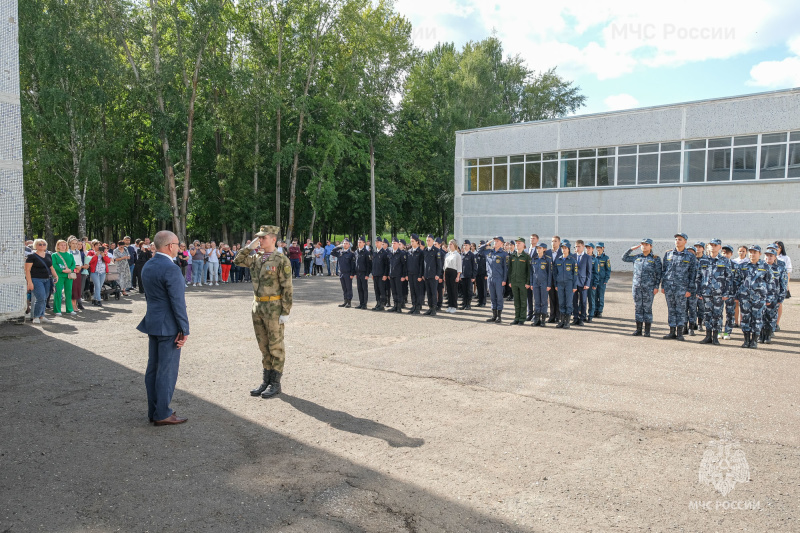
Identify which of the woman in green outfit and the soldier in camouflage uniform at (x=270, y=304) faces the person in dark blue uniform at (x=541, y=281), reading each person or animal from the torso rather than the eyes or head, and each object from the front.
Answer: the woman in green outfit

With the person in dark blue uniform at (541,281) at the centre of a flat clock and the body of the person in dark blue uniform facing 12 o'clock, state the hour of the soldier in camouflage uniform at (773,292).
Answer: The soldier in camouflage uniform is roughly at 8 o'clock from the person in dark blue uniform.

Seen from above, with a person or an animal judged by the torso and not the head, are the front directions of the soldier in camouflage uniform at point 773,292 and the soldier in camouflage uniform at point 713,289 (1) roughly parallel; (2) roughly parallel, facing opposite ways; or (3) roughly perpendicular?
roughly parallel

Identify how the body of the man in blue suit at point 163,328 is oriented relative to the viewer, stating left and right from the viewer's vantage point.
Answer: facing away from the viewer and to the right of the viewer

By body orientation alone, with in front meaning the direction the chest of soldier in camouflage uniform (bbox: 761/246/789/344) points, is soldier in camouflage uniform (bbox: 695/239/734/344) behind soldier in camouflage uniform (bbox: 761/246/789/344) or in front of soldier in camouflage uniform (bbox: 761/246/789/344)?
in front

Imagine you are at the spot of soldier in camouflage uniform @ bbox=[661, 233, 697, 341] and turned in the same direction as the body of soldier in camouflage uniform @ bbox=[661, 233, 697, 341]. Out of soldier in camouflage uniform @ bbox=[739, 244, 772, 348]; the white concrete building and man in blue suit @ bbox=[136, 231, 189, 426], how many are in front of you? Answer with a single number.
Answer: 1

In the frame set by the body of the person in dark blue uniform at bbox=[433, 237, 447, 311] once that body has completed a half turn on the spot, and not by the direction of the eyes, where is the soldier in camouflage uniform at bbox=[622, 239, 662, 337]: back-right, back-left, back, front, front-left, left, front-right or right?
right

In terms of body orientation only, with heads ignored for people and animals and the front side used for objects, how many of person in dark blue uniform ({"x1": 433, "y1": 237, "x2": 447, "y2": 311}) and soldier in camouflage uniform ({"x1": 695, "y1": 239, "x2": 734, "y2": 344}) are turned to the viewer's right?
0

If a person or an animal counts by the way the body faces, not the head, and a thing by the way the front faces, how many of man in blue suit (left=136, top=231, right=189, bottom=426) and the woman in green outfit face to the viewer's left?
0

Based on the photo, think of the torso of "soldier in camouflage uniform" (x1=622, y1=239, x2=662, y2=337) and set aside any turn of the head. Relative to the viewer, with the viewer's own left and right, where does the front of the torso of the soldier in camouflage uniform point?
facing the viewer and to the left of the viewer

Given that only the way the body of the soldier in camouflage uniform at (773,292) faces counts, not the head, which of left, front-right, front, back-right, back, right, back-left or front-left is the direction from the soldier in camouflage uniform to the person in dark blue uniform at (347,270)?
front-right

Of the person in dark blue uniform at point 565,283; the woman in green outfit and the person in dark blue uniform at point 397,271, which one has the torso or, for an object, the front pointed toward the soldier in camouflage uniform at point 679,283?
the woman in green outfit

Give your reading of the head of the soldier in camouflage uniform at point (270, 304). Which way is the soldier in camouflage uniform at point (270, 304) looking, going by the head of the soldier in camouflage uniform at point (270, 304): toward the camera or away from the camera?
toward the camera

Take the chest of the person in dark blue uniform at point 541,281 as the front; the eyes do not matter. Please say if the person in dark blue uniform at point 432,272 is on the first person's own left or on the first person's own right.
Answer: on the first person's own right

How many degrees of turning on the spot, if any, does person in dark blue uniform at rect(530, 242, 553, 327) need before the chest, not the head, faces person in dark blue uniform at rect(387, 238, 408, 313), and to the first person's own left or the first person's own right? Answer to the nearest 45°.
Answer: approximately 45° to the first person's own right

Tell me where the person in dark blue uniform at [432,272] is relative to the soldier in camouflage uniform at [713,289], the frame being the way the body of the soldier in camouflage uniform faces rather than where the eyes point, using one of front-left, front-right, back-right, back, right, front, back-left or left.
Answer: front-right
